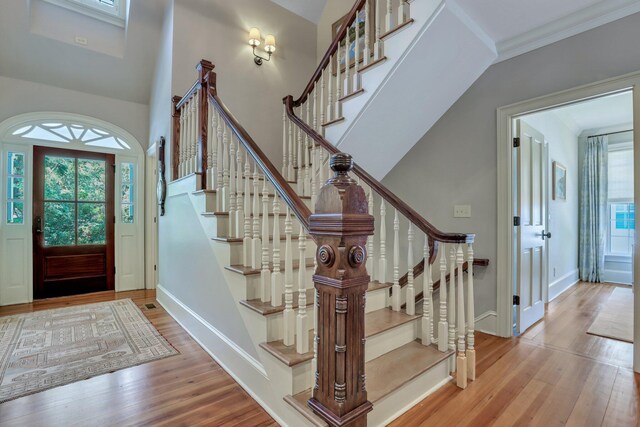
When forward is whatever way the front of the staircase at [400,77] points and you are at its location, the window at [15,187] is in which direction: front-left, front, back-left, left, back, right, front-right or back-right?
front-left

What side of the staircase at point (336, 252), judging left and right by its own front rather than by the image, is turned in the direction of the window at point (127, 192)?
back

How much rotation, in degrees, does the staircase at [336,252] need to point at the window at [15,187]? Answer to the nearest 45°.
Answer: approximately 180°

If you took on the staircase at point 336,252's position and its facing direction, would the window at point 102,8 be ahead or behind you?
behind

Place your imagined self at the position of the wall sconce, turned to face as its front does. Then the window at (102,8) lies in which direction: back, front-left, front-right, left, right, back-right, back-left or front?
back-right

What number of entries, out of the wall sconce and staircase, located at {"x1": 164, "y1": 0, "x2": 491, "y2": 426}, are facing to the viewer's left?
0

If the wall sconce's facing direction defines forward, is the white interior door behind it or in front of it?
in front

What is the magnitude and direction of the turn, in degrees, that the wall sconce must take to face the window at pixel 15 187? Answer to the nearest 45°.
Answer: approximately 135° to its right

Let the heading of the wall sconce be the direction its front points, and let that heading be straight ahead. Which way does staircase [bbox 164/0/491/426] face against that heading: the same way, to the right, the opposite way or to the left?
the same way

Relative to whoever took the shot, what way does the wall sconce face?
facing the viewer and to the right of the viewer

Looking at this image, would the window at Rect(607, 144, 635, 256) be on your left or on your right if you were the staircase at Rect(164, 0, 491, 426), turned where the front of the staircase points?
on your left

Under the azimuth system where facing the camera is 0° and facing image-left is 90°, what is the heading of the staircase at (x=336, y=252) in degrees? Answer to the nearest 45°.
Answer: approximately 315°

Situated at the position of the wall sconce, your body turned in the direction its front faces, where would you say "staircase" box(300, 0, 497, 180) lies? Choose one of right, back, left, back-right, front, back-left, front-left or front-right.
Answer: front
